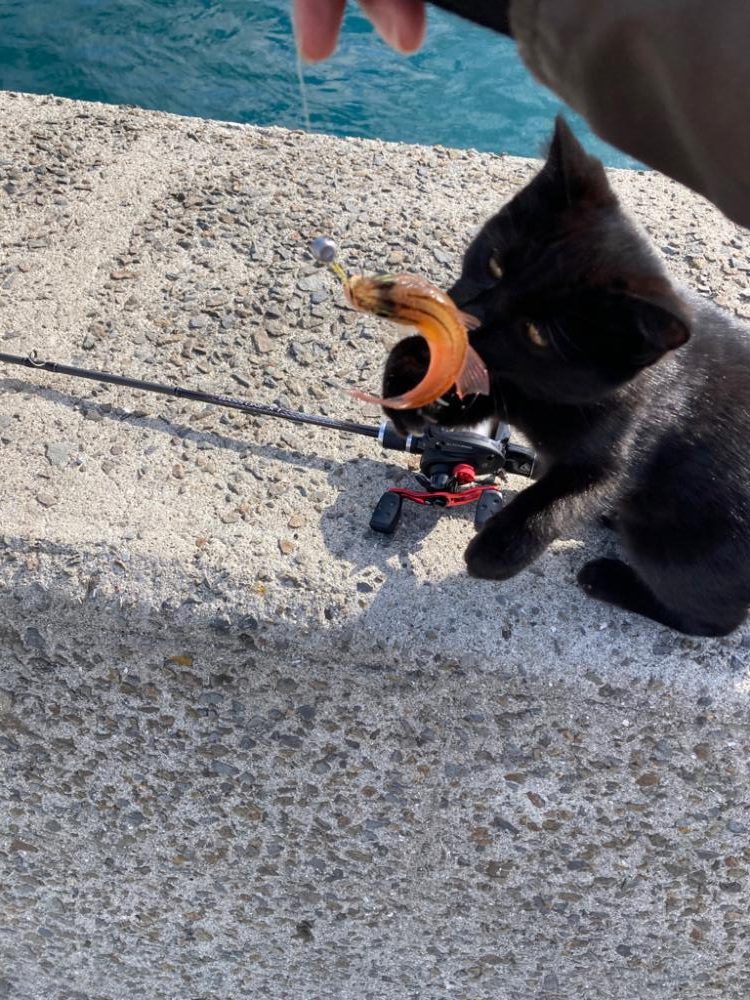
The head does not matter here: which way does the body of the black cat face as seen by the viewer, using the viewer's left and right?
facing to the left of the viewer
